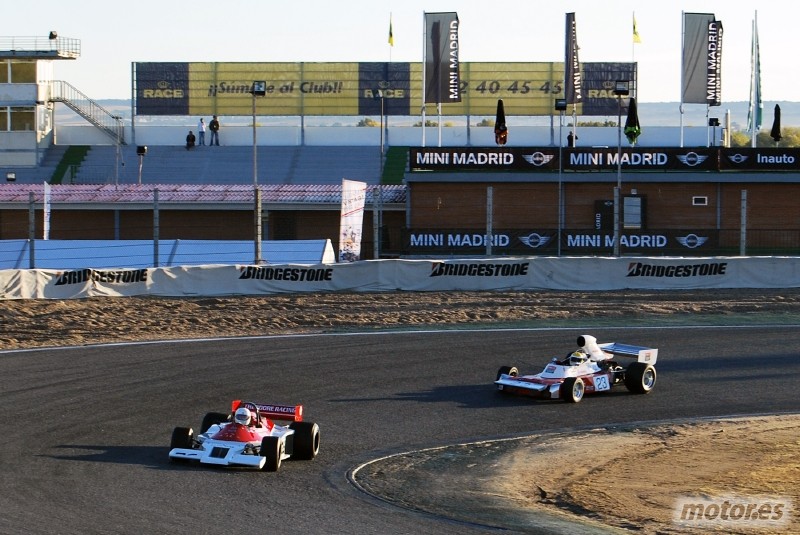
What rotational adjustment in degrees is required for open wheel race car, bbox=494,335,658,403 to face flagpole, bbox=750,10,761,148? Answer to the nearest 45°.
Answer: approximately 135° to its right

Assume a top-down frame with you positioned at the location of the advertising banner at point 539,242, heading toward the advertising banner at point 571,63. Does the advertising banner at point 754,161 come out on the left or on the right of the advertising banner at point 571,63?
right

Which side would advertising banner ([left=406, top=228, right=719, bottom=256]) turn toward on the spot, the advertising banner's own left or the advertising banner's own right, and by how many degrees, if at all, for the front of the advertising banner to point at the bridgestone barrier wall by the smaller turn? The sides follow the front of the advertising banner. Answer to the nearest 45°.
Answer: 0° — it already faces it

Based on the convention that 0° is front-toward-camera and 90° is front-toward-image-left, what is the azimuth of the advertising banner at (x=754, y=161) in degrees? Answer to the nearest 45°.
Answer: approximately 0°

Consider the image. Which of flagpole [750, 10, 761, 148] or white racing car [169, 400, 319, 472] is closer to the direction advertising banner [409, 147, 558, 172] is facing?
the white racing car

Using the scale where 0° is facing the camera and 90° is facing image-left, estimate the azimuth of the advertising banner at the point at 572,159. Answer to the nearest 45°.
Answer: approximately 0°

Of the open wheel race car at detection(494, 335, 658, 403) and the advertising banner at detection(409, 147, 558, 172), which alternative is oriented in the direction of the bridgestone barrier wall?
the advertising banner

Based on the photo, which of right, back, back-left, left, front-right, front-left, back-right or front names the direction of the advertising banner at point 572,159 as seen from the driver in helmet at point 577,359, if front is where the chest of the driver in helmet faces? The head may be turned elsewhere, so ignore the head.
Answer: back-right

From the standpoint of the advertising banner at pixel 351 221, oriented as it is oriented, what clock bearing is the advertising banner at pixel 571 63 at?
the advertising banner at pixel 571 63 is roughly at 7 o'clock from the advertising banner at pixel 351 221.

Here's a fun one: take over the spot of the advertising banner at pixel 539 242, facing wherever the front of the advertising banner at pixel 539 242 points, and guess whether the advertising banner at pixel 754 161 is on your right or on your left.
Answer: on your left

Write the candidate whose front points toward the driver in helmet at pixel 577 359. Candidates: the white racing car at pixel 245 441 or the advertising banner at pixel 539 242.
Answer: the advertising banner

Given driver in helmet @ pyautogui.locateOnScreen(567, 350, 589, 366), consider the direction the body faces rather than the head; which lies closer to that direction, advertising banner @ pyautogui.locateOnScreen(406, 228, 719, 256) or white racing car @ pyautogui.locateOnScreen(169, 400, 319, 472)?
the white racing car
